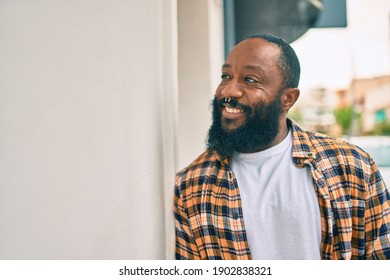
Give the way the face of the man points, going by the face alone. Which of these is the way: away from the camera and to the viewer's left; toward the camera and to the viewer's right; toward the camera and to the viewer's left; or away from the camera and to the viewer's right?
toward the camera and to the viewer's left

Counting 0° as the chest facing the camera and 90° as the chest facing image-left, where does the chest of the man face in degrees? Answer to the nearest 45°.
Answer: approximately 0°
